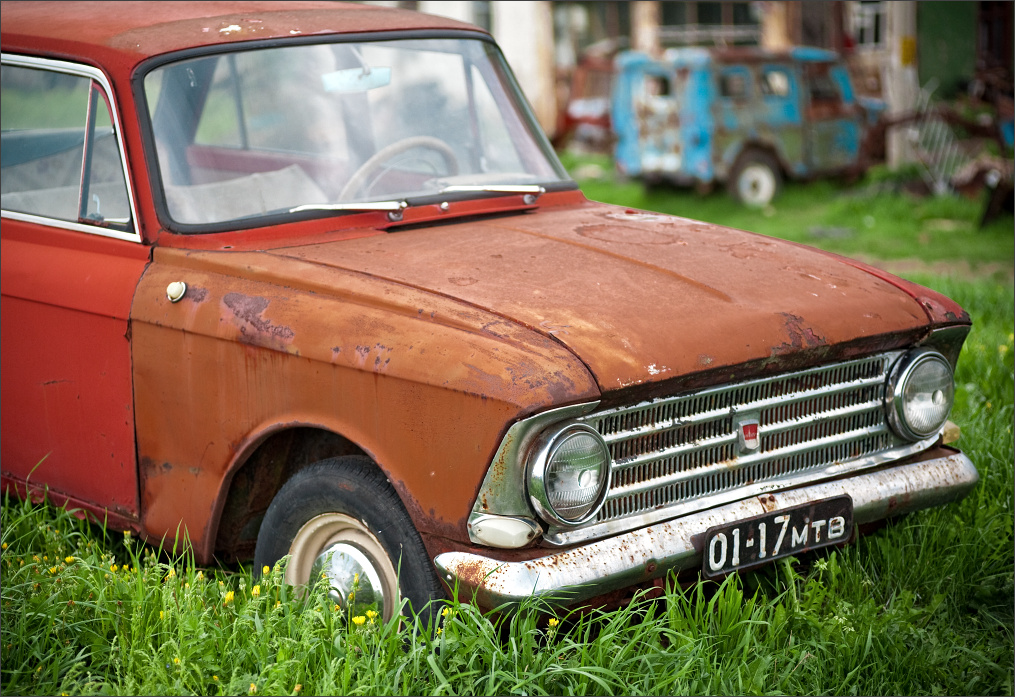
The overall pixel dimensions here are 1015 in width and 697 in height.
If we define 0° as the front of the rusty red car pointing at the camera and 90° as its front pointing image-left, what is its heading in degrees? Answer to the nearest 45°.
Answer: approximately 315°

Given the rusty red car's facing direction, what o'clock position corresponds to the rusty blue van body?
The rusty blue van body is roughly at 8 o'clock from the rusty red car.
